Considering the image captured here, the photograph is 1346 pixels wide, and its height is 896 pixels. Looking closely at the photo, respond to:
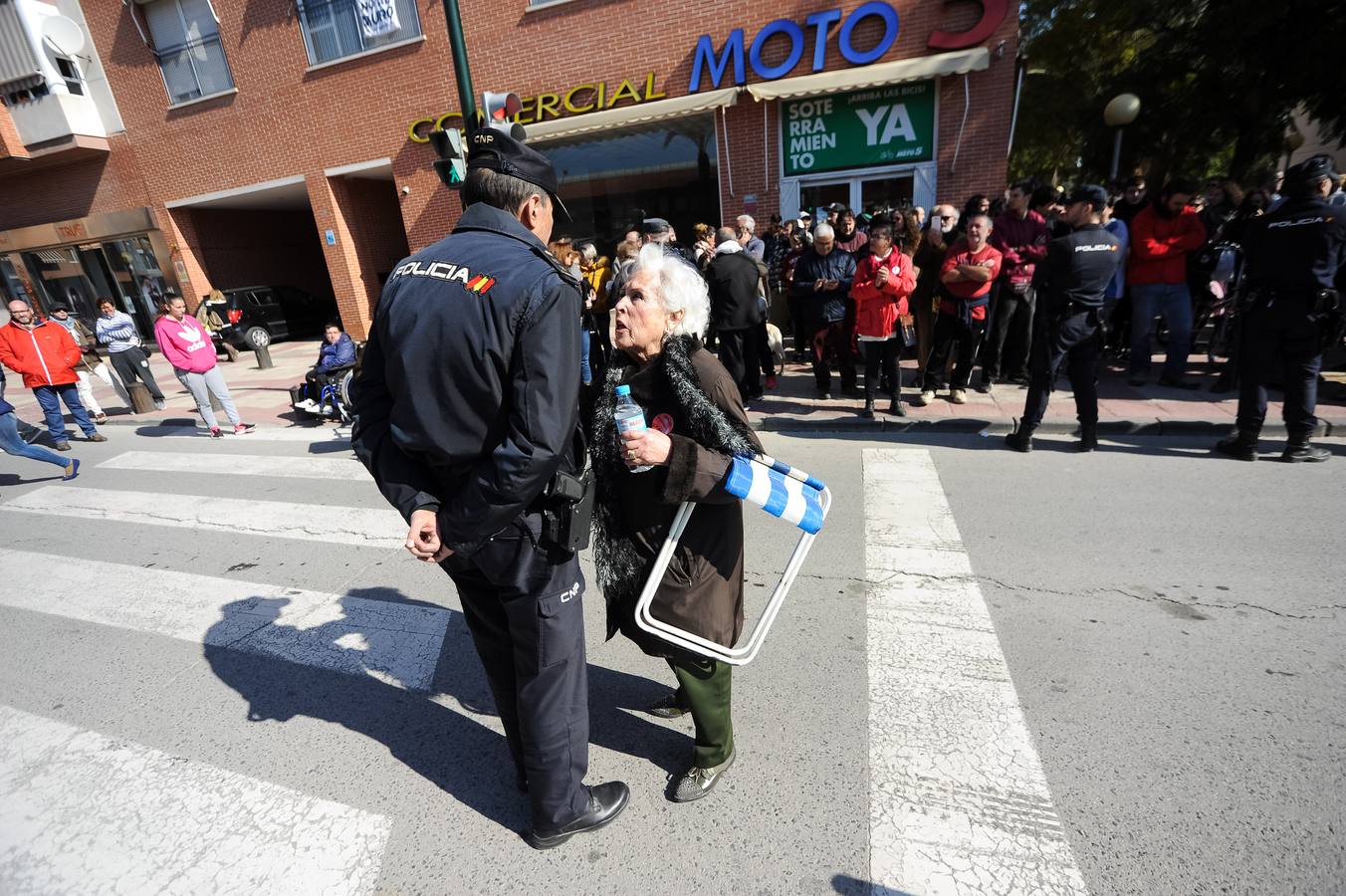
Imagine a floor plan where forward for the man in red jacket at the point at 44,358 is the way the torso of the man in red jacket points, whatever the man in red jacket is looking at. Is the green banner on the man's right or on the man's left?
on the man's left

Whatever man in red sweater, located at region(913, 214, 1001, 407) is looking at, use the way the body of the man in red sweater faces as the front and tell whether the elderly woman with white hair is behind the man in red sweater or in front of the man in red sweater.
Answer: in front

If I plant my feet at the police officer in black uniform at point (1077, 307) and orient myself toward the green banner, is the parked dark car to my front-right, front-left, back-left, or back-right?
front-left

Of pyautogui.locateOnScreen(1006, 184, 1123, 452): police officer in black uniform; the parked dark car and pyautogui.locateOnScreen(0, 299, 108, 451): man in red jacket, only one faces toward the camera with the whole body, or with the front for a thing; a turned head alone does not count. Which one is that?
the man in red jacket

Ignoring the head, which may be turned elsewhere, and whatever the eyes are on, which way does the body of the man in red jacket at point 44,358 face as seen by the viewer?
toward the camera

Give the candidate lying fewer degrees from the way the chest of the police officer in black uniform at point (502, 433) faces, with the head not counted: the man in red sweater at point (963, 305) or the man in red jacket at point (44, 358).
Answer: the man in red sweater

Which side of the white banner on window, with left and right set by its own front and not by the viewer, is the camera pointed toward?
front

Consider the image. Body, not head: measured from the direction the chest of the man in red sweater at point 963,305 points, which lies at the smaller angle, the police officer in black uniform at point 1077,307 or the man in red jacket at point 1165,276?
the police officer in black uniform

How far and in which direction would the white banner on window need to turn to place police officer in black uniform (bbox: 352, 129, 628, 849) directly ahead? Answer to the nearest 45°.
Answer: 0° — it already faces them

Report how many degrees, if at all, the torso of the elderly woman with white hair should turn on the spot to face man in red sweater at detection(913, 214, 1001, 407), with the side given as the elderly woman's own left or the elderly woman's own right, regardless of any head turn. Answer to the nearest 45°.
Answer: approximately 180°

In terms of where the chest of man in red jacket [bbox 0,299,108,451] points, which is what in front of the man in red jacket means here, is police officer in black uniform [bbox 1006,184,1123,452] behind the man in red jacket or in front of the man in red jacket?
in front

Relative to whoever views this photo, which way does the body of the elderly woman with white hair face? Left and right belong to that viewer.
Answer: facing the viewer and to the left of the viewer

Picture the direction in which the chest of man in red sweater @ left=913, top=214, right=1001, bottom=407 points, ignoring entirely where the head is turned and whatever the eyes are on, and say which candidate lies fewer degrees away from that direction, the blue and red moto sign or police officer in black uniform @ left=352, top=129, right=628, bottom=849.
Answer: the police officer in black uniform

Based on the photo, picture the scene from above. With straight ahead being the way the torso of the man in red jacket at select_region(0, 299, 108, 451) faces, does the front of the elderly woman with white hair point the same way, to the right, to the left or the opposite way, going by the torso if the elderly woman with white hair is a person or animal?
to the right

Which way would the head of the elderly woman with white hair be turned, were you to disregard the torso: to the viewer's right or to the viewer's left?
to the viewer's left

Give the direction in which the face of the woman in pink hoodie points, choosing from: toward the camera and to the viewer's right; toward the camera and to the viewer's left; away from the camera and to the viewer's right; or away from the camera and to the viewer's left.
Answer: toward the camera and to the viewer's right

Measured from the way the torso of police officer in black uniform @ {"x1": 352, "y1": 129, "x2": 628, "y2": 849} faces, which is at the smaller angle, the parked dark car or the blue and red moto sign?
the blue and red moto sign
